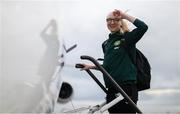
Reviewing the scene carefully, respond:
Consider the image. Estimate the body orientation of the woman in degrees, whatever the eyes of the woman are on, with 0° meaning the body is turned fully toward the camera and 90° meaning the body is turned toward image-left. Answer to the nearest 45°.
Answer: approximately 45°

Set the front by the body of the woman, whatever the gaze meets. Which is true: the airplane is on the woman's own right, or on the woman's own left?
on the woman's own right
